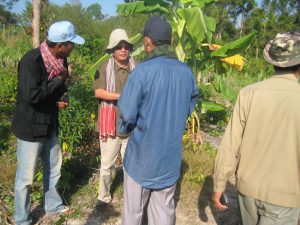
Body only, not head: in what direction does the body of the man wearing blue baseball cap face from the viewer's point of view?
to the viewer's right

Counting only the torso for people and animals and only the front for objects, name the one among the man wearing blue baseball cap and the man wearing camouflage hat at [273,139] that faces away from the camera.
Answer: the man wearing camouflage hat

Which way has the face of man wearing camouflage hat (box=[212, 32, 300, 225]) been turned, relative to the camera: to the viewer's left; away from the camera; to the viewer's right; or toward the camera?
away from the camera

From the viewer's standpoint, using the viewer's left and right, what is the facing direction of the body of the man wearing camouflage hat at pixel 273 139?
facing away from the viewer

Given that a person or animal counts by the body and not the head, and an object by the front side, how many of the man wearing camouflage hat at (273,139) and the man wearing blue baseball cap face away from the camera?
1

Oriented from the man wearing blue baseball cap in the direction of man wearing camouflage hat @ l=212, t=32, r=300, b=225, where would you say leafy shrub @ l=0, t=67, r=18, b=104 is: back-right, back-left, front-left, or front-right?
back-left

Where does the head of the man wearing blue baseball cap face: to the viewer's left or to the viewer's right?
to the viewer's right

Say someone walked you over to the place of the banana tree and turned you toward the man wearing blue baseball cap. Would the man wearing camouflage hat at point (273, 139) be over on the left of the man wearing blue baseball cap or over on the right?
left

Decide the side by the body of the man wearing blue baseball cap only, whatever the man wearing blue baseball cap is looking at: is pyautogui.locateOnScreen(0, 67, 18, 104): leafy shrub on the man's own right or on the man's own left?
on the man's own left

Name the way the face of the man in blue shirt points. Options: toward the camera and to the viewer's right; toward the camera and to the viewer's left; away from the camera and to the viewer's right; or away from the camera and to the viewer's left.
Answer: away from the camera and to the viewer's left
